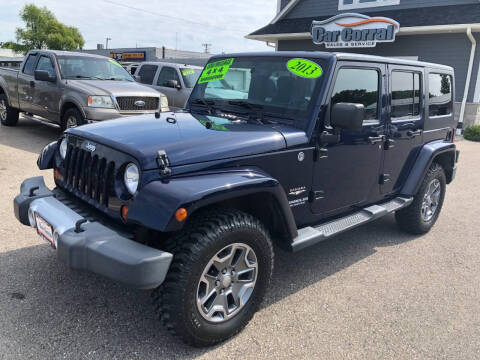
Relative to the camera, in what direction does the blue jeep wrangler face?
facing the viewer and to the left of the viewer

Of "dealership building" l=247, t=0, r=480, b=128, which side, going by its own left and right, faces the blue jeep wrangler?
front

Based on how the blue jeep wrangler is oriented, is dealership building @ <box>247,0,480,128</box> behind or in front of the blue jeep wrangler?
behind

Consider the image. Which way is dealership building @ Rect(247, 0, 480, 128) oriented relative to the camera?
toward the camera

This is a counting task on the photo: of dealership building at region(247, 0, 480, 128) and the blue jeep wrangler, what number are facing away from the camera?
0
